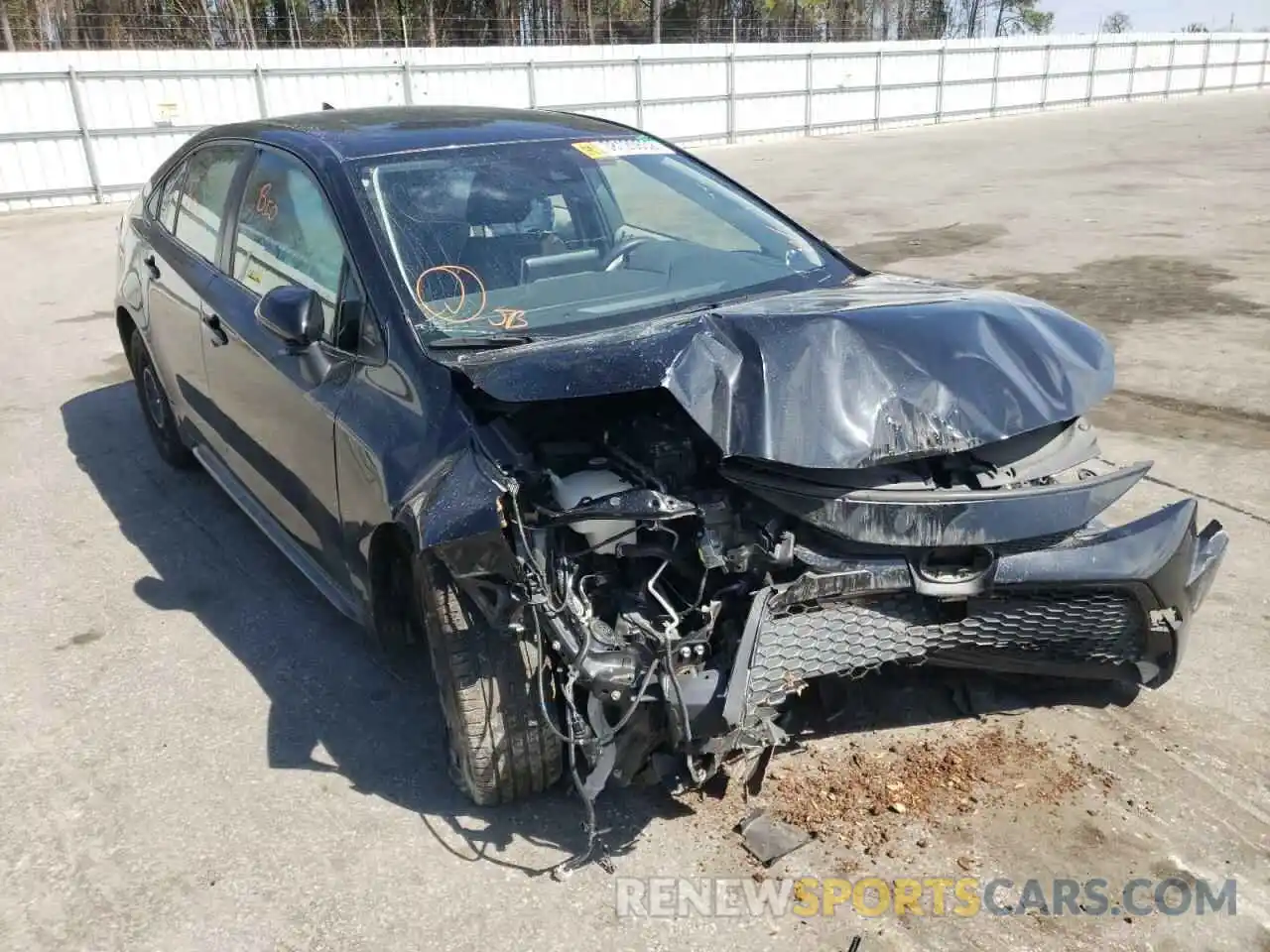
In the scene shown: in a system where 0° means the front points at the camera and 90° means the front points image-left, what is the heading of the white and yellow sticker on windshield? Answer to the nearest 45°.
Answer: approximately 315°

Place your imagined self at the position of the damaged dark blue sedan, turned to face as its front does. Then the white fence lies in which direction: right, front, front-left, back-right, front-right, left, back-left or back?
back-left

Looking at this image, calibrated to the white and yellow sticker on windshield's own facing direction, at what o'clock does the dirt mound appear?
The dirt mound is roughly at 1 o'clock from the white and yellow sticker on windshield.

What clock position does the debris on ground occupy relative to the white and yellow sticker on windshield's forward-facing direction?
The debris on ground is roughly at 1 o'clock from the white and yellow sticker on windshield.

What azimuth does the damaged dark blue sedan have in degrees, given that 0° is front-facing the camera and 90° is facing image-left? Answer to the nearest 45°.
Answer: approximately 315°

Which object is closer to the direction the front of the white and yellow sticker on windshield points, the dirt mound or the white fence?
the dirt mound

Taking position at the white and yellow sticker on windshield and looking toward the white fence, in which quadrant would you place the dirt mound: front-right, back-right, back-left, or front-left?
back-right

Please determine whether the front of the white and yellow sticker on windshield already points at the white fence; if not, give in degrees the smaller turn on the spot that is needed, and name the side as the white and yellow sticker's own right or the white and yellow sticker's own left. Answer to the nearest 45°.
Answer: approximately 135° to the white and yellow sticker's own left
